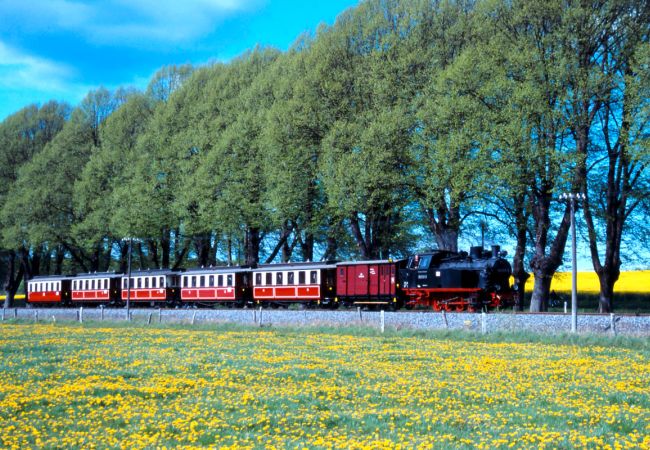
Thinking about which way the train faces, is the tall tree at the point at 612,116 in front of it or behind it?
in front

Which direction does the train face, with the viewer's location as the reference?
facing the viewer and to the right of the viewer
